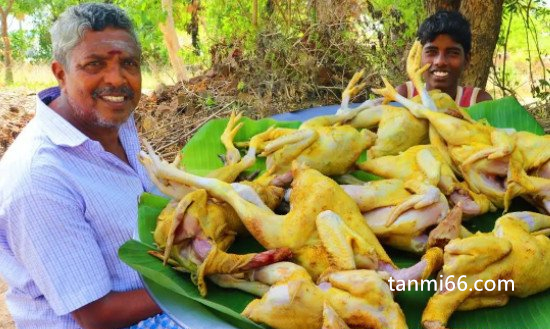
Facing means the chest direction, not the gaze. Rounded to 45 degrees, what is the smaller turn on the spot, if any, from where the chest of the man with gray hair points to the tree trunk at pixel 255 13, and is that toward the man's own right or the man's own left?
approximately 90° to the man's own left

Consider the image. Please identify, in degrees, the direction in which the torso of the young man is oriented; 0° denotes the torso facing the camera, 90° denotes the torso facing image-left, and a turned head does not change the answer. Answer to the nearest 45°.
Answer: approximately 0°

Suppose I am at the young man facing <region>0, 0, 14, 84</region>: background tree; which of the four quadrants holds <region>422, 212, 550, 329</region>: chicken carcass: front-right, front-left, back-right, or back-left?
back-left

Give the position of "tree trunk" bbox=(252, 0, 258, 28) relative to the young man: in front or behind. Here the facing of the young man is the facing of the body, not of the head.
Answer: behind

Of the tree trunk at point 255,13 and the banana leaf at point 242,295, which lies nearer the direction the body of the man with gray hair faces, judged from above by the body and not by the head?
the banana leaf

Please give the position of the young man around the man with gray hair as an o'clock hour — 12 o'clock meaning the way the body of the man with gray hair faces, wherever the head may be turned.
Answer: The young man is roughly at 10 o'clock from the man with gray hair.

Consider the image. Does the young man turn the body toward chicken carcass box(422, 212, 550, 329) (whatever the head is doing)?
yes

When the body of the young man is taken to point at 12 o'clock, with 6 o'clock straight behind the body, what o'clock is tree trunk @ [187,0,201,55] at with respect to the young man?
The tree trunk is roughly at 5 o'clock from the young man.
